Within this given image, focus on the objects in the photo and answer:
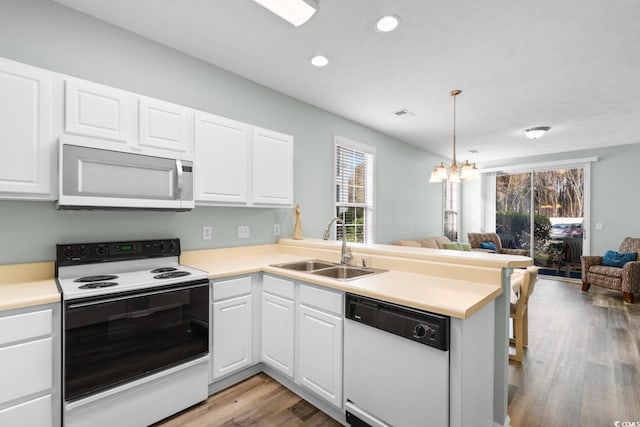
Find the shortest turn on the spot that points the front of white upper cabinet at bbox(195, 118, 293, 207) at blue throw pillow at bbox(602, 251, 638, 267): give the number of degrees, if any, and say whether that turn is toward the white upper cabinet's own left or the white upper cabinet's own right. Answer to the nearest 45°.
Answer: approximately 45° to the white upper cabinet's own left

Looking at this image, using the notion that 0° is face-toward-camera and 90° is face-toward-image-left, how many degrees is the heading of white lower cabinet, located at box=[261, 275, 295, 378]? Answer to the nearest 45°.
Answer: approximately 45°

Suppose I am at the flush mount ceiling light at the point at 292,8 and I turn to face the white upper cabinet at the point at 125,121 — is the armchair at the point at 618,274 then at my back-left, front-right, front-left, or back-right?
back-right

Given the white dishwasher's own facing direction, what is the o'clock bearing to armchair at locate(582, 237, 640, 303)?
The armchair is roughly at 6 o'clock from the white dishwasher.

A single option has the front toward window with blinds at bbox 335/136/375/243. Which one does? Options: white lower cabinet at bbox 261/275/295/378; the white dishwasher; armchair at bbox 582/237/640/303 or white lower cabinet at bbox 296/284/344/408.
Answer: the armchair

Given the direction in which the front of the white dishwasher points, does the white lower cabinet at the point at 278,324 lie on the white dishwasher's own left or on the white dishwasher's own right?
on the white dishwasher's own right
